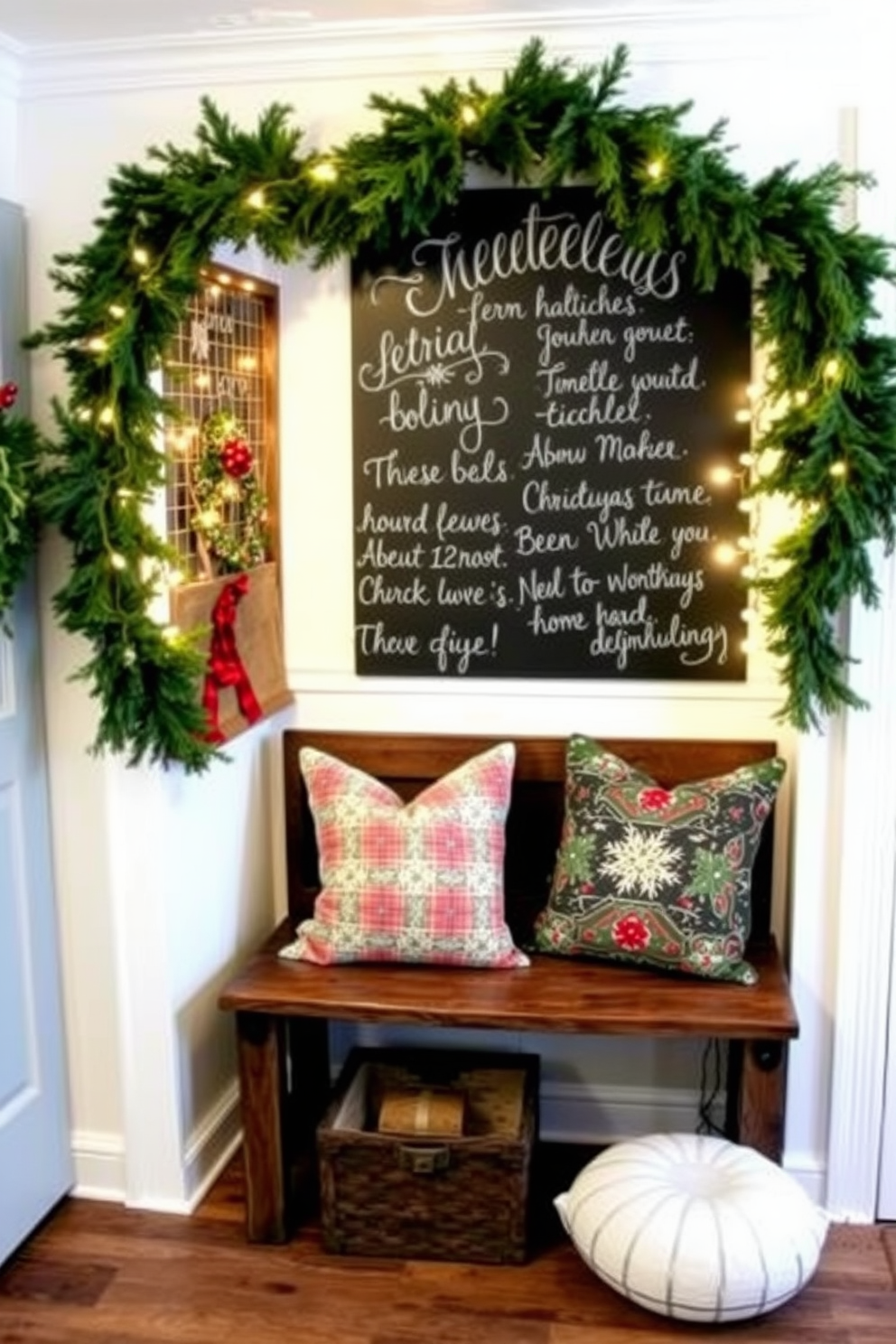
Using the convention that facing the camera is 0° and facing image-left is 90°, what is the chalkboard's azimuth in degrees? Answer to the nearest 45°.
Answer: approximately 0°

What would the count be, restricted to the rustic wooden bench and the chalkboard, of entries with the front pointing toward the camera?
2

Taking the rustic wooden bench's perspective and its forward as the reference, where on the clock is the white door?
The white door is roughly at 3 o'clock from the rustic wooden bench.

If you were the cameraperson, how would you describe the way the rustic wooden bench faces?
facing the viewer

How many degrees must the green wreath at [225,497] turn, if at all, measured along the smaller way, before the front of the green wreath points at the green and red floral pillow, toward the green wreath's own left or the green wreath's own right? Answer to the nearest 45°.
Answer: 0° — it already faces it

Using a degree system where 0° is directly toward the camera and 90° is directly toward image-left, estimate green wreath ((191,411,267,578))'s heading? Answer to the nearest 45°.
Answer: approximately 315°

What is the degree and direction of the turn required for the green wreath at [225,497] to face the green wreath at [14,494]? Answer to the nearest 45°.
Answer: approximately 90° to its right

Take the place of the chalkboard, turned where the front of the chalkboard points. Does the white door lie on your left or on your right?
on your right
